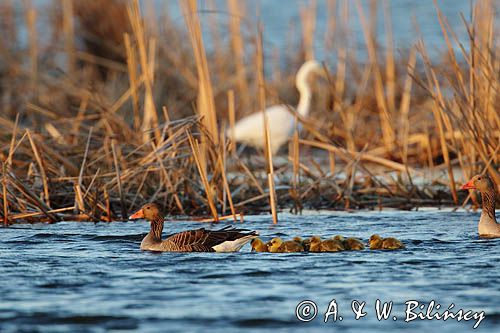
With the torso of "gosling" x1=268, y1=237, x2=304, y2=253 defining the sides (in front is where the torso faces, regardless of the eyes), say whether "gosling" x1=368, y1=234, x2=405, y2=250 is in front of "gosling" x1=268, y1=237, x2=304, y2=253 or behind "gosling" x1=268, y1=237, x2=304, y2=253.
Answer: behind

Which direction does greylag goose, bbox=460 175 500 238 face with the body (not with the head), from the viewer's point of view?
to the viewer's left

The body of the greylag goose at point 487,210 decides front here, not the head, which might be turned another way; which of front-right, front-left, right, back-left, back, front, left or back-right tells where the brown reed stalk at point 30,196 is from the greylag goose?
front

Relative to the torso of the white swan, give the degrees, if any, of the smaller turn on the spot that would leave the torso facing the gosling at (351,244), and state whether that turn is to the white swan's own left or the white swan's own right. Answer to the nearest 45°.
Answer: approximately 90° to the white swan's own right

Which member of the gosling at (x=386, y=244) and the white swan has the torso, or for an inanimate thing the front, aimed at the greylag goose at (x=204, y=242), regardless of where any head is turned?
the gosling

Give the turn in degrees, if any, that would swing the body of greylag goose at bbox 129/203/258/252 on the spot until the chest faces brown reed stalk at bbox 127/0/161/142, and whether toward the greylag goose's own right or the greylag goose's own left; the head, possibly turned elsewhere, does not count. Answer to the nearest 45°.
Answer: approximately 90° to the greylag goose's own right

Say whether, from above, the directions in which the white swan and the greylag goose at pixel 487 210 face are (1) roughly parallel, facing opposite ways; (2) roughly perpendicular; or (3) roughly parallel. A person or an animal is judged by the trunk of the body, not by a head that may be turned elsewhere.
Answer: roughly parallel, facing opposite ways

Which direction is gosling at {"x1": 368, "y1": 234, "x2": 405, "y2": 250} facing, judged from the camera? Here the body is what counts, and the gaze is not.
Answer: to the viewer's left

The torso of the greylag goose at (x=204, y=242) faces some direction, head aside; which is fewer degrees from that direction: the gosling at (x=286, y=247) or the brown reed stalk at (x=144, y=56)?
the brown reed stalk

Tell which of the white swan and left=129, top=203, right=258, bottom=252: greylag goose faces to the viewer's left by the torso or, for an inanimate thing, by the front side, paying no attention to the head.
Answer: the greylag goose

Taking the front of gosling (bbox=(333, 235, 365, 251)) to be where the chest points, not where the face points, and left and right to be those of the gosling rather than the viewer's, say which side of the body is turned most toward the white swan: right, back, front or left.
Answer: right

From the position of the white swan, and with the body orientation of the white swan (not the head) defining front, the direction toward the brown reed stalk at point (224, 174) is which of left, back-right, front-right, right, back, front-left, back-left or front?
right

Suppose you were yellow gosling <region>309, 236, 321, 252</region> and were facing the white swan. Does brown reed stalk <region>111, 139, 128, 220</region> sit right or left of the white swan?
left

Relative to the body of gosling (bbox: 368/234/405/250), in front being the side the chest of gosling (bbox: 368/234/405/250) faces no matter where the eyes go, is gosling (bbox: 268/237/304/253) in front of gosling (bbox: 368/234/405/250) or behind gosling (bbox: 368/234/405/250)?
in front

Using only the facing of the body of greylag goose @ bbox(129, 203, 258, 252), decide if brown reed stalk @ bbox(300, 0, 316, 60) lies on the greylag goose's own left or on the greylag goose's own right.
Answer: on the greylag goose's own right

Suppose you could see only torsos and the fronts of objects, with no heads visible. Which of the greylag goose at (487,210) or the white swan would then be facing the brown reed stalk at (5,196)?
the greylag goose

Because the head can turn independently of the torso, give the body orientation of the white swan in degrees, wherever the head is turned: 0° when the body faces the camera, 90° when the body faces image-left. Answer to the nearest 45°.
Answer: approximately 270°

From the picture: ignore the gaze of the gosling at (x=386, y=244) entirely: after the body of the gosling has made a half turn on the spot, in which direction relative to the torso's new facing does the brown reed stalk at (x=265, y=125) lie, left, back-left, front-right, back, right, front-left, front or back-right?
back-left
